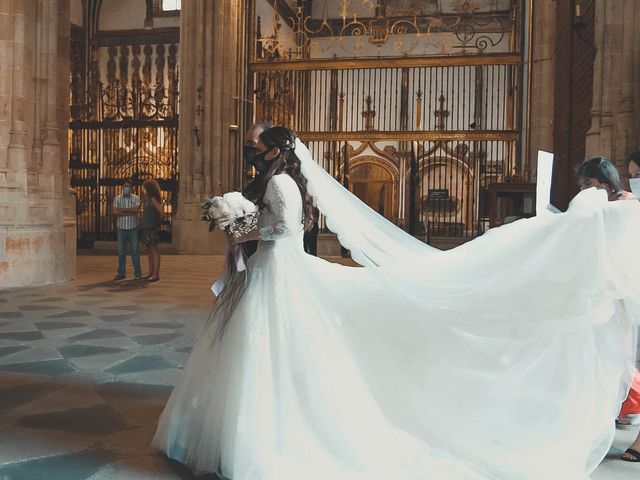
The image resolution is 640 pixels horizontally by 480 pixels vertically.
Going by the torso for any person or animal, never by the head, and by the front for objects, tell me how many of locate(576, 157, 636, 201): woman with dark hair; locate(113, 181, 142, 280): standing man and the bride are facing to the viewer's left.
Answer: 2

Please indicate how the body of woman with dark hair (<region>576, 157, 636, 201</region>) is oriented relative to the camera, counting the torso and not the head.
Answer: to the viewer's left

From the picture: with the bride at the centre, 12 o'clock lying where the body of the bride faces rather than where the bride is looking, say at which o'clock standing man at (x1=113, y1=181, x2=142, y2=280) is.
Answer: The standing man is roughly at 2 o'clock from the bride.

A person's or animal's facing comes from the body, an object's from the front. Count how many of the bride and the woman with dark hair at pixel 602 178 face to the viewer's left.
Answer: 2

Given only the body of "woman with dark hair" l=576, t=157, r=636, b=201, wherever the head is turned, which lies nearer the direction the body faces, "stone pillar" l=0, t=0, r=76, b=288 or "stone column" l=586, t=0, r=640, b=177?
the stone pillar

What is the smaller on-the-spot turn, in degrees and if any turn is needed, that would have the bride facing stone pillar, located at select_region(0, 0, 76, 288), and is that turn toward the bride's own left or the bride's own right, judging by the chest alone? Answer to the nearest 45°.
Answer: approximately 45° to the bride's own right

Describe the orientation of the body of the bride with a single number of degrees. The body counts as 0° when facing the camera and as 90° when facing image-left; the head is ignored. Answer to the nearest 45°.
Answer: approximately 90°
